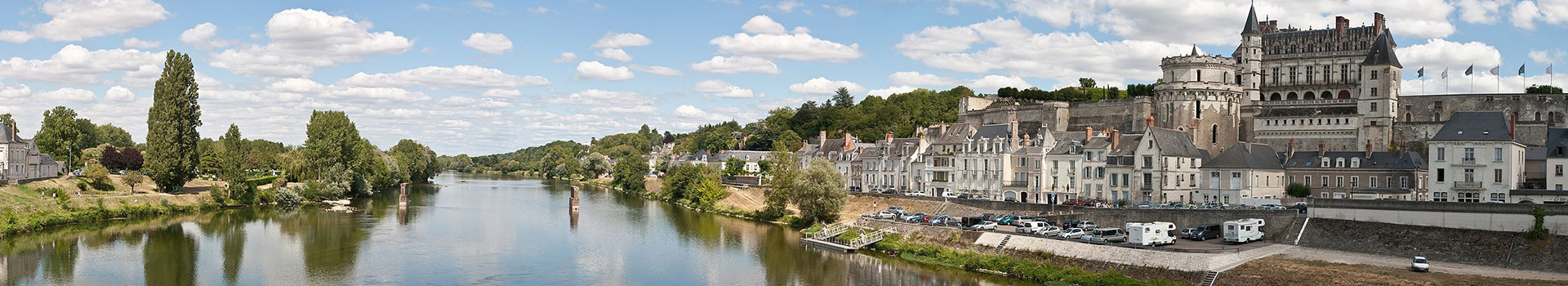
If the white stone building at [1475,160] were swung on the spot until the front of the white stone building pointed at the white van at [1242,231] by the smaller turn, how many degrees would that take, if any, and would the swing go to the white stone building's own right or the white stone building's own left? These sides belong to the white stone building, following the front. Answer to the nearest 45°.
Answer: approximately 45° to the white stone building's own right

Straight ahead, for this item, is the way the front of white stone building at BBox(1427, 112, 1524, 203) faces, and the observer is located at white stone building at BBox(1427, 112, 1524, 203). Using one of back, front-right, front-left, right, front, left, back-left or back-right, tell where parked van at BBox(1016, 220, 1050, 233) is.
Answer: front-right

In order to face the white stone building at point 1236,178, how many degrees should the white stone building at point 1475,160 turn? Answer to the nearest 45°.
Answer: approximately 90° to its right

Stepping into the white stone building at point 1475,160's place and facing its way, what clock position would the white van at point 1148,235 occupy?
The white van is roughly at 1 o'clock from the white stone building.

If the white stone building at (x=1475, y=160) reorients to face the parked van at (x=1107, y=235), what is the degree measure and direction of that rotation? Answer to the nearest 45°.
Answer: approximately 45° to its right

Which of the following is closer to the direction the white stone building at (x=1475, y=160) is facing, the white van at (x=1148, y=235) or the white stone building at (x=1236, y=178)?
the white van

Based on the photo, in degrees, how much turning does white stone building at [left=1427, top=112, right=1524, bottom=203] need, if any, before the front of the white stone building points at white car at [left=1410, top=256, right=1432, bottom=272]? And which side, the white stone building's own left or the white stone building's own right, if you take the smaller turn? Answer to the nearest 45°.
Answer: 0° — it already faces it

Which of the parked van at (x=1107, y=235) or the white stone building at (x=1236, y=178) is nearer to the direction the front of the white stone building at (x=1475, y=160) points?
the parked van

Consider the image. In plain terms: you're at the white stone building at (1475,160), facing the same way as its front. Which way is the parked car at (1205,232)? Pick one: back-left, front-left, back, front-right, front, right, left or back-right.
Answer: front-right

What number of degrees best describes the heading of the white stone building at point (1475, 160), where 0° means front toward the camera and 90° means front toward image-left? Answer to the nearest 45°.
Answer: approximately 0°

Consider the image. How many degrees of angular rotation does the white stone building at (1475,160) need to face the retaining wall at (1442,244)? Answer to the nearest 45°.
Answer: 0° — it already faces it
